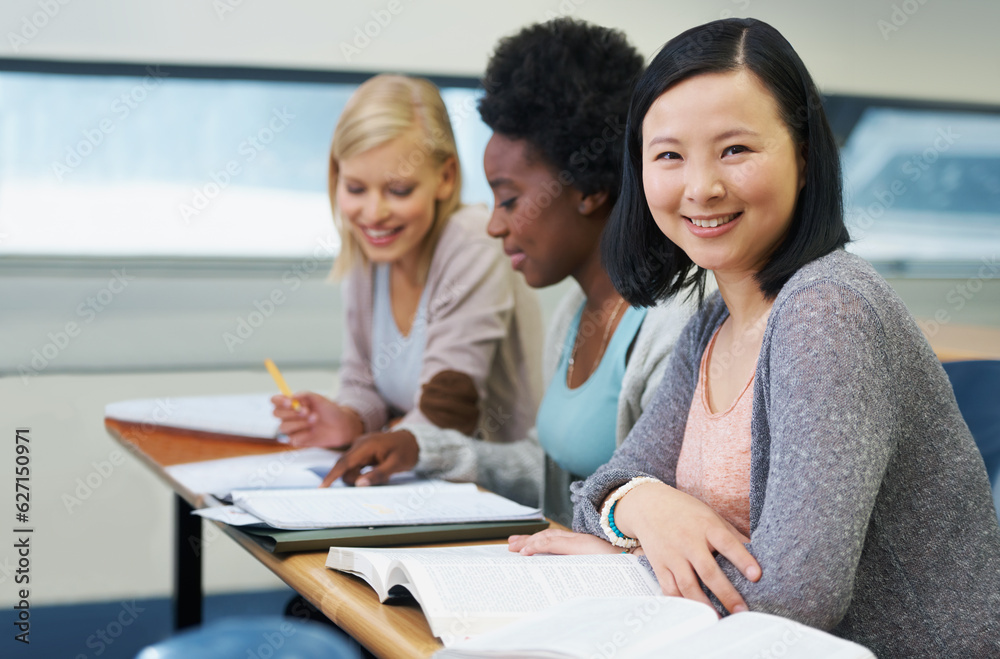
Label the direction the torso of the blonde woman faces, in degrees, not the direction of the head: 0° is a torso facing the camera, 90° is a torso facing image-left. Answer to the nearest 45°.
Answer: approximately 45°

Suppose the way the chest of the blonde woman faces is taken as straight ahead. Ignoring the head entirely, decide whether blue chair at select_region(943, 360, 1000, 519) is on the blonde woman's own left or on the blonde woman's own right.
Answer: on the blonde woman's own left

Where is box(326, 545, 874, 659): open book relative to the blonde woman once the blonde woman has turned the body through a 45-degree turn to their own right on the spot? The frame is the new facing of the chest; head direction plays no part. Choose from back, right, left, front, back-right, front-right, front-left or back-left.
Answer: left

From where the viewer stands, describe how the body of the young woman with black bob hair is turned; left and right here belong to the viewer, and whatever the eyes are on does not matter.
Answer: facing the viewer and to the left of the viewer

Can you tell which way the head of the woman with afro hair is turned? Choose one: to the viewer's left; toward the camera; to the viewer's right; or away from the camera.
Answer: to the viewer's left

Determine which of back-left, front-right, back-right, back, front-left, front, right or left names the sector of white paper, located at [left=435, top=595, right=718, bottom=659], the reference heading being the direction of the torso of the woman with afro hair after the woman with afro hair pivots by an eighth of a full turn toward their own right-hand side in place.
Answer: left

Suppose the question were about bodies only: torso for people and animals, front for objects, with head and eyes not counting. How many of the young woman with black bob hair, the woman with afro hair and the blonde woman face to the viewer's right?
0

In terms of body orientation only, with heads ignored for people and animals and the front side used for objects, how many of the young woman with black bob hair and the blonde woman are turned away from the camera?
0

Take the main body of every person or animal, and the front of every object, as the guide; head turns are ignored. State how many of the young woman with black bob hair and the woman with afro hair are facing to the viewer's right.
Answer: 0

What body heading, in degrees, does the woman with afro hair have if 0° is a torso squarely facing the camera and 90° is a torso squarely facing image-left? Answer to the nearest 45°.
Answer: approximately 45°
